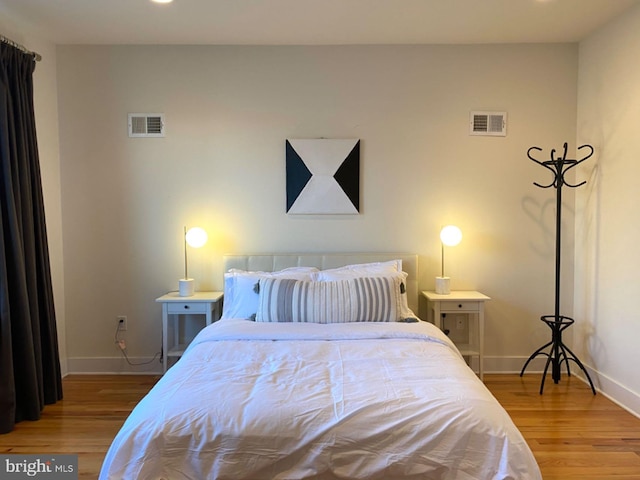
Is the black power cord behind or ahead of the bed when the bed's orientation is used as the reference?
behind

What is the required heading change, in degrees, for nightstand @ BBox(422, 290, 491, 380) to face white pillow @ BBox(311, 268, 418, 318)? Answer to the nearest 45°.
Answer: approximately 45° to its right

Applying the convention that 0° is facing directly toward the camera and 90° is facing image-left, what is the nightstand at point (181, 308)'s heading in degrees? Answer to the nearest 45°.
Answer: approximately 0°

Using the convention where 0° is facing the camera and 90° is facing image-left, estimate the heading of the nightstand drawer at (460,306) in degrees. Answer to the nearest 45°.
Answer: approximately 0°

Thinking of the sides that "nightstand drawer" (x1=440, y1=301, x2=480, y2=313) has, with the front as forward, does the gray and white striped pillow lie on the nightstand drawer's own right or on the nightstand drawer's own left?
on the nightstand drawer's own right

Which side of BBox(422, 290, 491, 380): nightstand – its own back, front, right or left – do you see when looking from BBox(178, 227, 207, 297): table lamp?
right

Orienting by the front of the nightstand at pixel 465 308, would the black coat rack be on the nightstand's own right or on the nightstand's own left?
on the nightstand's own left
